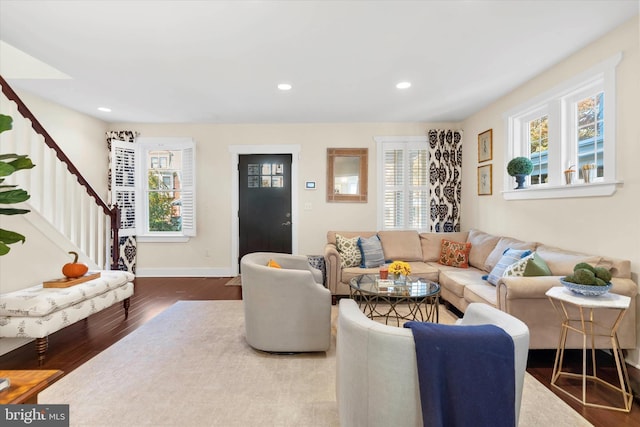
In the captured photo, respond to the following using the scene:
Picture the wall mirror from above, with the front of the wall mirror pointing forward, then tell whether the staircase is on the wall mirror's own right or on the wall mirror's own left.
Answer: on the wall mirror's own right

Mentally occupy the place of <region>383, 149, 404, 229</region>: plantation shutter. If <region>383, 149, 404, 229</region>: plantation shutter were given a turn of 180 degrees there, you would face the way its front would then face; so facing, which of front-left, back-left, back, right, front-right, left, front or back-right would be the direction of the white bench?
back-left

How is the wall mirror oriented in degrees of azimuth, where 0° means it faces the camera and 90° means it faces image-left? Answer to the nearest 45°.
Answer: approximately 0°

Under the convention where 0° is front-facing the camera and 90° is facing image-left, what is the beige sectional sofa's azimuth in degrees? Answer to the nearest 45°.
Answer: approximately 45°

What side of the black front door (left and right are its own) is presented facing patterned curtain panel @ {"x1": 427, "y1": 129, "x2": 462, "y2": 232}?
left

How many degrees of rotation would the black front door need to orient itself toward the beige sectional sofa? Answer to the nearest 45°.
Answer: approximately 45° to its left

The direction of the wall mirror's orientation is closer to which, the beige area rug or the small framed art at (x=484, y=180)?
the beige area rug

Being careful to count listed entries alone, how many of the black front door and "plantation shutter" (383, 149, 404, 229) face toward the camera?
2

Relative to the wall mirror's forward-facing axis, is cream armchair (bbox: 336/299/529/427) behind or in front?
in front

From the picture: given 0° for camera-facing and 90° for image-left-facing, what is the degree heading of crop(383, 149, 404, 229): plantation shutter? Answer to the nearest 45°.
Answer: approximately 0°

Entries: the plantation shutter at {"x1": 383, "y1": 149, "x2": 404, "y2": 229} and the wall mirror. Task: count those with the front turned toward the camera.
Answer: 2

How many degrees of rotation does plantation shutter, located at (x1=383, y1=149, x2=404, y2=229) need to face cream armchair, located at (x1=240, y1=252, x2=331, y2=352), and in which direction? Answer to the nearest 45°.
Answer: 0° — it already faces it
